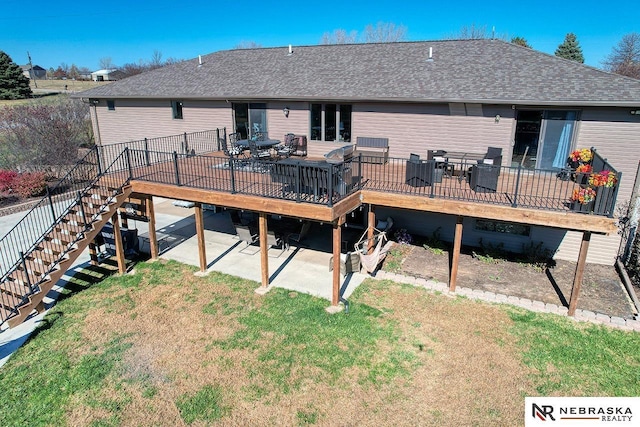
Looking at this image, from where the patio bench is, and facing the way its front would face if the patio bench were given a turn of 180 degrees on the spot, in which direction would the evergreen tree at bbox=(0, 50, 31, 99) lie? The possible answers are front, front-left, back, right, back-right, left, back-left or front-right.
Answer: front-left

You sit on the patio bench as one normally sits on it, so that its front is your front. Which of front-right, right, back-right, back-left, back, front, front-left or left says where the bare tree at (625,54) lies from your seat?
back-left

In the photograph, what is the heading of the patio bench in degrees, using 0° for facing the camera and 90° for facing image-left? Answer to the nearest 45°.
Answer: approximately 0°

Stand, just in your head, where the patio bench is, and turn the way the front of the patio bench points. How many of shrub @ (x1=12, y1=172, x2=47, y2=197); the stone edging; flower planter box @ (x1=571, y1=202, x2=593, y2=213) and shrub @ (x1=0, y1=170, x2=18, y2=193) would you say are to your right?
2

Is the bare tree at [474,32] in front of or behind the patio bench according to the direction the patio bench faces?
behind

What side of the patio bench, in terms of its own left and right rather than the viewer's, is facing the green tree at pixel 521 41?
back

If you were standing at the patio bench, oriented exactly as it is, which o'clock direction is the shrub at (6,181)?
The shrub is roughly at 3 o'clock from the patio bench.

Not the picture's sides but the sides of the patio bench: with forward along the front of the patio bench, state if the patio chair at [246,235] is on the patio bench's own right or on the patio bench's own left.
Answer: on the patio bench's own right

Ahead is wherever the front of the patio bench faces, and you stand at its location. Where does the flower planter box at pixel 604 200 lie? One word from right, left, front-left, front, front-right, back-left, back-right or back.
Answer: front-left

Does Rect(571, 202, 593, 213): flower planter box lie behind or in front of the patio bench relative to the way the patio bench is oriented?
in front

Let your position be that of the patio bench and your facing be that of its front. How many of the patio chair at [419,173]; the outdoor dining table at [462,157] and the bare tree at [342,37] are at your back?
1

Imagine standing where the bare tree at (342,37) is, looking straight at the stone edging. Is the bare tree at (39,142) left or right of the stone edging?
right

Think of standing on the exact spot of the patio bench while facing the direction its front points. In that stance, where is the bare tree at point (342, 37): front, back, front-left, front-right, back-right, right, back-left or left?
back

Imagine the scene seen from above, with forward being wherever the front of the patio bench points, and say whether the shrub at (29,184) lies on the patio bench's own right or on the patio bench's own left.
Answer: on the patio bench's own right
